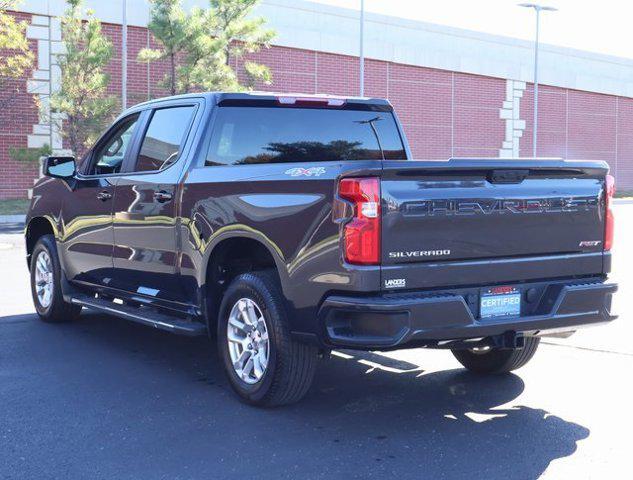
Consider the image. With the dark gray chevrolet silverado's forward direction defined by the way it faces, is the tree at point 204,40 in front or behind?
in front

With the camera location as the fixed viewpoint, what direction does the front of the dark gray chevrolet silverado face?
facing away from the viewer and to the left of the viewer

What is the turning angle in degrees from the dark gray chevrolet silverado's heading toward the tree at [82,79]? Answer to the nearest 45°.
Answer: approximately 45° to its right

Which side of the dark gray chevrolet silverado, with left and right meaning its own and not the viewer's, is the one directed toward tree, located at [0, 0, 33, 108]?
front

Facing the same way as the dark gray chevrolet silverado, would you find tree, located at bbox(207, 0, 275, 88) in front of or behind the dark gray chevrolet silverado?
in front

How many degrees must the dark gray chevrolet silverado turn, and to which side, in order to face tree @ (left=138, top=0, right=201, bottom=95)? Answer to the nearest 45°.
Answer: approximately 45° to its right
